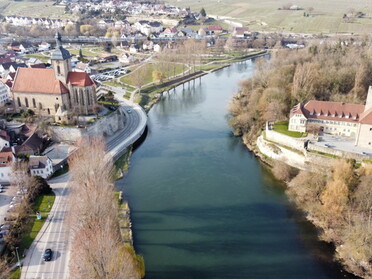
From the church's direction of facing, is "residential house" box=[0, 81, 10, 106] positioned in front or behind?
in front

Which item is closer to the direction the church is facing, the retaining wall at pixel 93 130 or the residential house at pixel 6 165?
the residential house

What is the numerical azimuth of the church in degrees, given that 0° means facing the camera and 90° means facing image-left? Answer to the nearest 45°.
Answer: approximately 90°

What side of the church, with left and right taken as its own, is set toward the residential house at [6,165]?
left

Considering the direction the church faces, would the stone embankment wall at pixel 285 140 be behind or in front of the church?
behind

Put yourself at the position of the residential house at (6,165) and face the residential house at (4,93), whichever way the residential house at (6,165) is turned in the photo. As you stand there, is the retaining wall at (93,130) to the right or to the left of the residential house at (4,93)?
right
